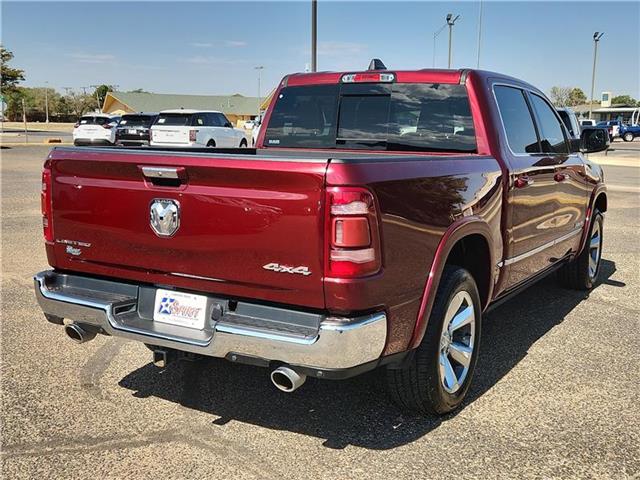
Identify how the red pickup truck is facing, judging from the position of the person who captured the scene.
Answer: facing away from the viewer and to the right of the viewer

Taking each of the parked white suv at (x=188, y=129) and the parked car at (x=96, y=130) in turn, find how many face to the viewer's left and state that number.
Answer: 0

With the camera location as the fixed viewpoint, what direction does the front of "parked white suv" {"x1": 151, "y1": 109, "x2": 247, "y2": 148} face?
facing away from the viewer and to the right of the viewer

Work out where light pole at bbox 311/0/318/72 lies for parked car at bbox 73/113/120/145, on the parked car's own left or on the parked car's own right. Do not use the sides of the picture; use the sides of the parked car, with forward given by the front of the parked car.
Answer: on the parked car's own right

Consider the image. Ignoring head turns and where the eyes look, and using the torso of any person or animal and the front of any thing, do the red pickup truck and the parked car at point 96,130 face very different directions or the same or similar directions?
same or similar directions

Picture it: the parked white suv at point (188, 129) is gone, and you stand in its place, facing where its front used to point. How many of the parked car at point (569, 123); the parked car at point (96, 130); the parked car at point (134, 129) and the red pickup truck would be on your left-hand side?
2

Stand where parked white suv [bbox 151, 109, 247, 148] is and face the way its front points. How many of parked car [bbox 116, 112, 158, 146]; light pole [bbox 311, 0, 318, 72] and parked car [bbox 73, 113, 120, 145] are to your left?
2

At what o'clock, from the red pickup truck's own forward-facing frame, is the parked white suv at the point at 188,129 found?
The parked white suv is roughly at 10 o'clock from the red pickup truck.

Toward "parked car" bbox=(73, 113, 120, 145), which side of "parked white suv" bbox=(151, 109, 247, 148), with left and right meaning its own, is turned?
left

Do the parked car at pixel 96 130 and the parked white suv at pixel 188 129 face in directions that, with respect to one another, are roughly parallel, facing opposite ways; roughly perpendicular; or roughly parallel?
roughly parallel

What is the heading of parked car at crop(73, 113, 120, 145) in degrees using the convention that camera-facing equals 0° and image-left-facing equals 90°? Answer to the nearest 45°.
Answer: approximately 225°

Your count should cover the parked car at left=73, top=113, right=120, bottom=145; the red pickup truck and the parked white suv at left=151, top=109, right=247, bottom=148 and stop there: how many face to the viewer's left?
0

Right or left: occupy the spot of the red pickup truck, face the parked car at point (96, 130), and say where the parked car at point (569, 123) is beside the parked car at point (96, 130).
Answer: right
